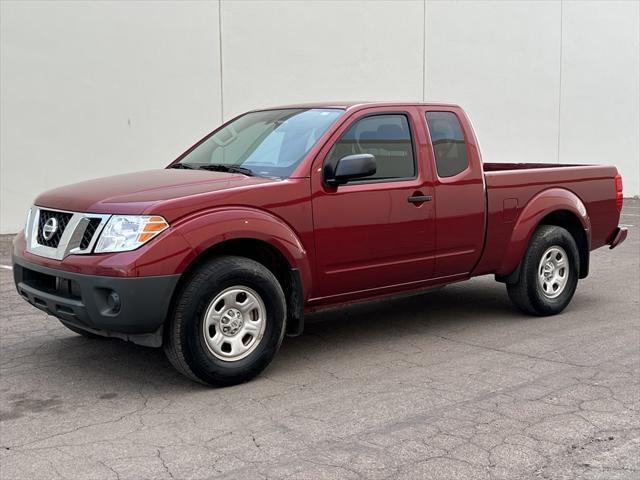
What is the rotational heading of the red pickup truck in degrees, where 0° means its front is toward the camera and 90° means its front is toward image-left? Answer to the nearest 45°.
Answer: approximately 45°
